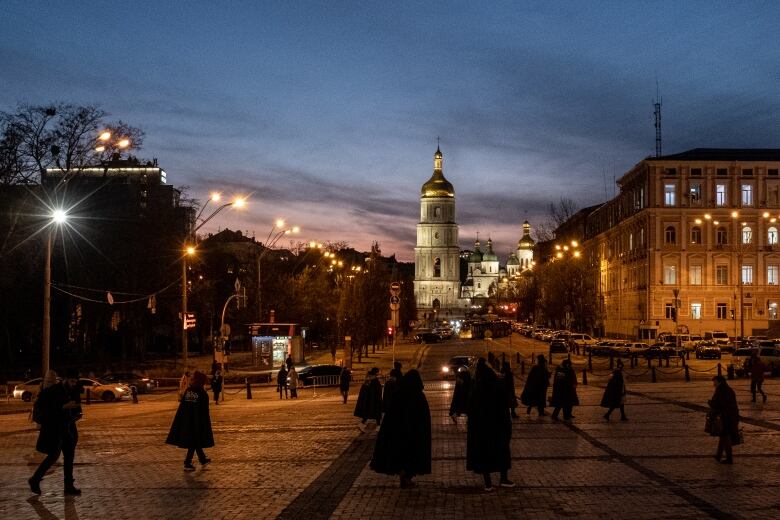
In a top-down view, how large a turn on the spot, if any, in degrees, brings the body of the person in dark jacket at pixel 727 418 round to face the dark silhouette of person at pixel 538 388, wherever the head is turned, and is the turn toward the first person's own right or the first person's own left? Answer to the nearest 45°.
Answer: approximately 45° to the first person's own right

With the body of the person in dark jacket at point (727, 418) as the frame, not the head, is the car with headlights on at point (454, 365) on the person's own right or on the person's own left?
on the person's own right

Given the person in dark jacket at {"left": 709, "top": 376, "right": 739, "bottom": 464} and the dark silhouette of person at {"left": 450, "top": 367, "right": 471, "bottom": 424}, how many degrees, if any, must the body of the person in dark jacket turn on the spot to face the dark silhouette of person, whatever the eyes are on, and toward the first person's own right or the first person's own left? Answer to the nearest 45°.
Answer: approximately 45° to the first person's own right
